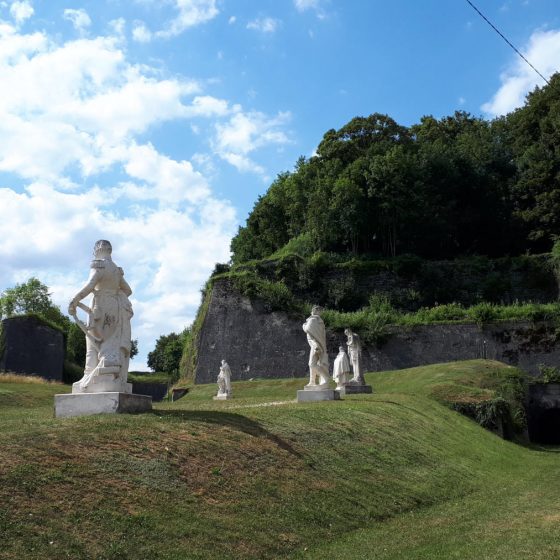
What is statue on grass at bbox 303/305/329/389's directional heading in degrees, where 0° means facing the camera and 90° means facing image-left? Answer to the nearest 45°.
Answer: approximately 45°

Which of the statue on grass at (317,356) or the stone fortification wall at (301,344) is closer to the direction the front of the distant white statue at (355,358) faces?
the statue on grass

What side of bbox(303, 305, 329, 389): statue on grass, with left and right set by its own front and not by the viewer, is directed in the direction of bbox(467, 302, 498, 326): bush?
back

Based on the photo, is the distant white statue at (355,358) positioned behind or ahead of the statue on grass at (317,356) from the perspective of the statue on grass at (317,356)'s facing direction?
behind

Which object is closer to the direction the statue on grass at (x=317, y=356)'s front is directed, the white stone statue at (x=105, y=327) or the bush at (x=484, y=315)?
the white stone statue

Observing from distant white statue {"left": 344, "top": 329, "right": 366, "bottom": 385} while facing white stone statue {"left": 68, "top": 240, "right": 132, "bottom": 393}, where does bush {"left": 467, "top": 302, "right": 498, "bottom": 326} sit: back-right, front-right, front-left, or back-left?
back-left

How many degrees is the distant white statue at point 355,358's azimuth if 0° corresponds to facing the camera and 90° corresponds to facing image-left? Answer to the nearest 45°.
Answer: approximately 45°

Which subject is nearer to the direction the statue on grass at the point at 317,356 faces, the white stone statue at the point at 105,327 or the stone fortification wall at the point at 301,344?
the white stone statue
